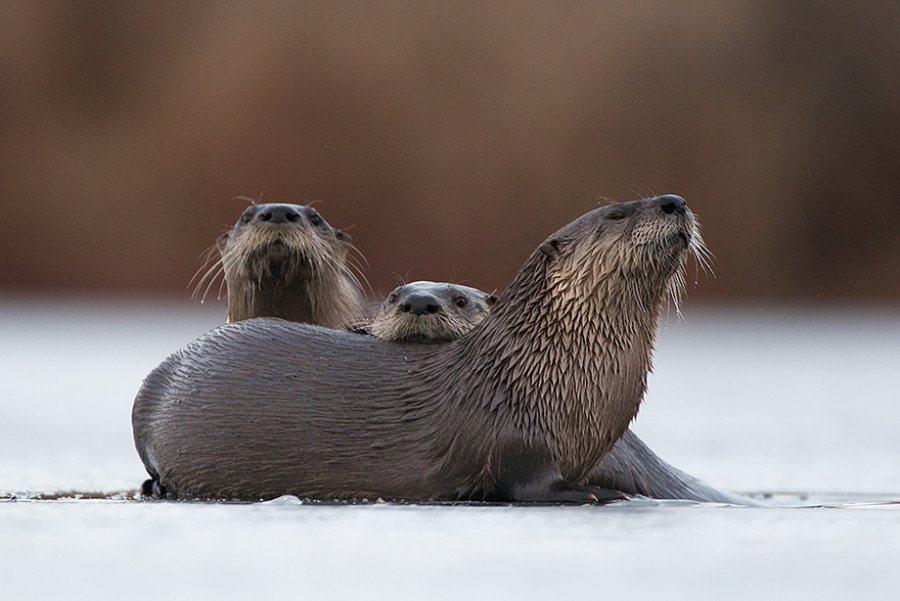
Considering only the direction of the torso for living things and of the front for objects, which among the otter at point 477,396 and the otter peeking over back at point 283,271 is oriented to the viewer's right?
the otter

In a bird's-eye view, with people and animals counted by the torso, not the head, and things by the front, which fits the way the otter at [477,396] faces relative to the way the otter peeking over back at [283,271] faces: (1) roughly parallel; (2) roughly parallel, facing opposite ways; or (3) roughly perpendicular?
roughly perpendicular

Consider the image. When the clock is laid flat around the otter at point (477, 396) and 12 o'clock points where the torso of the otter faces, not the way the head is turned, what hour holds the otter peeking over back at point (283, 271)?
The otter peeking over back is roughly at 8 o'clock from the otter.

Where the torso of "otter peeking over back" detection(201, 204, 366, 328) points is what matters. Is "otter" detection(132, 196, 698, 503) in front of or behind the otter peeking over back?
in front

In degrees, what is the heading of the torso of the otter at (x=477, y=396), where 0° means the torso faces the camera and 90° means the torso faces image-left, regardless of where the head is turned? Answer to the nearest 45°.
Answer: approximately 270°

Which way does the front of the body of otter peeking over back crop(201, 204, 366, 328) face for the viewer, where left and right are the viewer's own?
facing the viewer

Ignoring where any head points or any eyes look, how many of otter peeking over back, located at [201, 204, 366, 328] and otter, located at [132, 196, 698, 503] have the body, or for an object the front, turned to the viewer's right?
1
